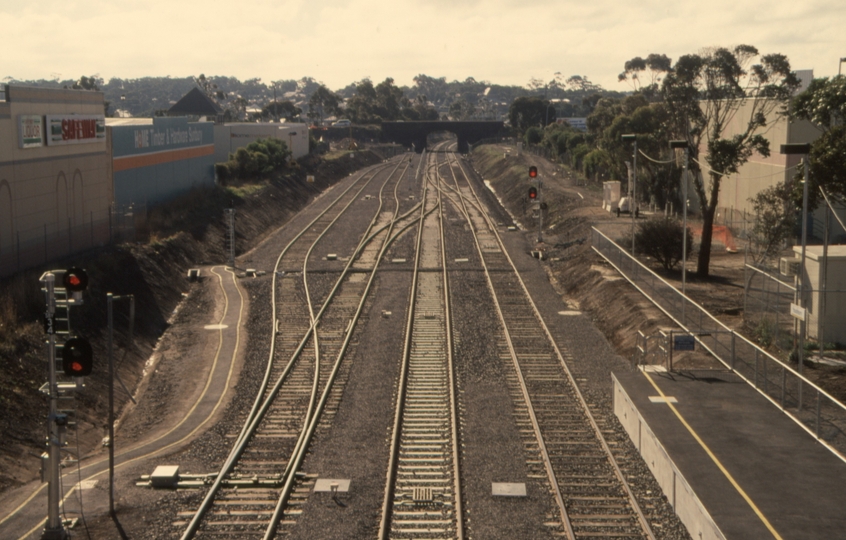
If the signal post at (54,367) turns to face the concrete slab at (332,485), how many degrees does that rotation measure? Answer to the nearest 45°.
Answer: approximately 90° to its left

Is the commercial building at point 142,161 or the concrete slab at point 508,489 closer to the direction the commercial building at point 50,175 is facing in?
the concrete slab

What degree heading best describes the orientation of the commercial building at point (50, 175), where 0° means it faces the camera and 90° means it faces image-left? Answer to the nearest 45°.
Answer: approximately 315°

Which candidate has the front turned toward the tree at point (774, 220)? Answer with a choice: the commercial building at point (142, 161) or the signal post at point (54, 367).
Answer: the commercial building

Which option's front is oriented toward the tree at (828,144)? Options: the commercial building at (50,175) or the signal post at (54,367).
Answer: the commercial building

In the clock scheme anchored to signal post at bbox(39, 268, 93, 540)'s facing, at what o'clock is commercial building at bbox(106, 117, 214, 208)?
The commercial building is roughly at 6 o'clock from the signal post.

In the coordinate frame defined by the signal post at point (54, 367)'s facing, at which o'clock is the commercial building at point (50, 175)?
The commercial building is roughly at 6 o'clock from the signal post.
